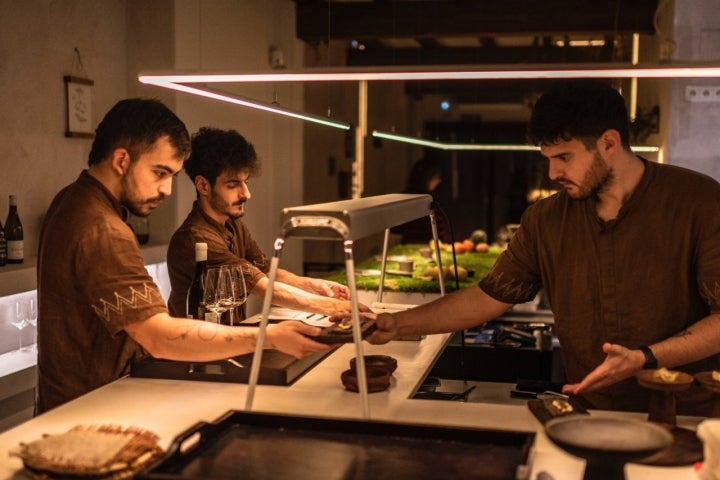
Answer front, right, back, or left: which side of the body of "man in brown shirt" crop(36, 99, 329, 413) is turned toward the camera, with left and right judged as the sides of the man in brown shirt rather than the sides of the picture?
right

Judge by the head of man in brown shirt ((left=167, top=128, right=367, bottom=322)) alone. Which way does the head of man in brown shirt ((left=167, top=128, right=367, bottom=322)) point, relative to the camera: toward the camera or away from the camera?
toward the camera

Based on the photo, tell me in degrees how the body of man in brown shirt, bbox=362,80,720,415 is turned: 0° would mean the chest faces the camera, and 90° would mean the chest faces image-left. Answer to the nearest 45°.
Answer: approximately 45°

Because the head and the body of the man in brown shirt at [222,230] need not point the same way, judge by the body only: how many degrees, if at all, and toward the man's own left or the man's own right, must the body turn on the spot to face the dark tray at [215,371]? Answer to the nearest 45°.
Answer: approximately 45° to the man's own right

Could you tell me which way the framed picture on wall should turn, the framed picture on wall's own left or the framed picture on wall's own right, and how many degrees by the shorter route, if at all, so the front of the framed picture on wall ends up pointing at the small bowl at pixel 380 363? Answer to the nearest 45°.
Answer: approximately 45° to the framed picture on wall's own right

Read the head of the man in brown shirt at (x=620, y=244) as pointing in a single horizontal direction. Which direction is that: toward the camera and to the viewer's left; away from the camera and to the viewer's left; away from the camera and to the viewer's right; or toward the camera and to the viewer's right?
toward the camera and to the viewer's left

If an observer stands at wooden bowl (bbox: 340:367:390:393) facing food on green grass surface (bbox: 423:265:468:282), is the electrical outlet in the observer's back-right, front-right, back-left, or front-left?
front-right

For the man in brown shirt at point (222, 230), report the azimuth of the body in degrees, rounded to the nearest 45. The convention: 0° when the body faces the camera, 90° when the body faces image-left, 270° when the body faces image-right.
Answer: approximately 315°

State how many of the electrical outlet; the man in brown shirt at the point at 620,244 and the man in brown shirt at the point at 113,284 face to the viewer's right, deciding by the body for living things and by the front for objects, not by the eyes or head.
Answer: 1

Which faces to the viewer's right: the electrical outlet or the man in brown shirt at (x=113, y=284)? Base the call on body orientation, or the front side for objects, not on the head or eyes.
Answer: the man in brown shirt

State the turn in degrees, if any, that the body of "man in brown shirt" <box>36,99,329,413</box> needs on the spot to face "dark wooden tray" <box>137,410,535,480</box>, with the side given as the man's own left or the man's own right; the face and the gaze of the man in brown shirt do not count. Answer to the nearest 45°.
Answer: approximately 45° to the man's own right

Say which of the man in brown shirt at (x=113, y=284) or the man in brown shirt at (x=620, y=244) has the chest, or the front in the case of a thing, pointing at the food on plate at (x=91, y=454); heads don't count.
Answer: the man in brown shirt at (x=620, y=244)

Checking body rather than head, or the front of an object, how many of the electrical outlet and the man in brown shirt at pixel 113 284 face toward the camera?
1

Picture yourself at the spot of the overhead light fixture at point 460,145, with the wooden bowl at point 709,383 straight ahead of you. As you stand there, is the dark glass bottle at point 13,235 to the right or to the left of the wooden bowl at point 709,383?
right

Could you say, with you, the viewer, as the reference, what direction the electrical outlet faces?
facing the viewer

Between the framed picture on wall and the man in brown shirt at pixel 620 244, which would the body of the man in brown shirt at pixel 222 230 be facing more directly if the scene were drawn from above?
the man in brown shirt

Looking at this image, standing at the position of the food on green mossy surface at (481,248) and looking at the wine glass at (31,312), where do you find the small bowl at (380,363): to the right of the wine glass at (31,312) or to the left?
left
